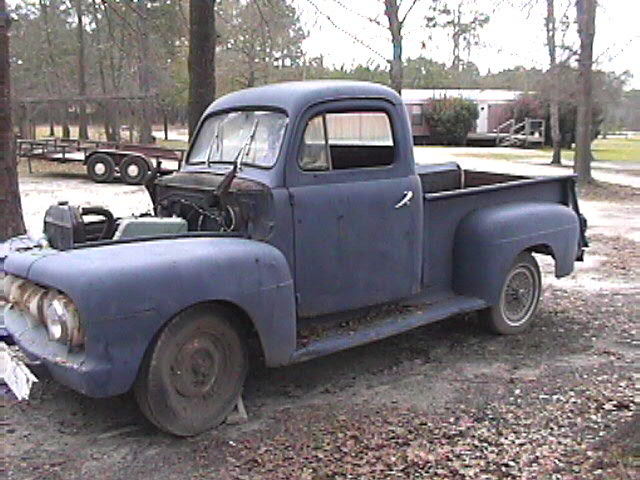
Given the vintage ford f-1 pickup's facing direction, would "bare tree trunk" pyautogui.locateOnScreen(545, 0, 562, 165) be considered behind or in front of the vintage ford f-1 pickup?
behind

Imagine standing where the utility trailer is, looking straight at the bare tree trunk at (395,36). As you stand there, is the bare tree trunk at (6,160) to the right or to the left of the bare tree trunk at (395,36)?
right

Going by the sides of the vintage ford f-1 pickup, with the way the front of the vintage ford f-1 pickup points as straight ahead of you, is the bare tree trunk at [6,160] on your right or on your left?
on your right

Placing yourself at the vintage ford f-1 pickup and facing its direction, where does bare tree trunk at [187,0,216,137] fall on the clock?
The bare tree trunk is roughly at 4 o'clock from the vintage ford f-1 pickup.

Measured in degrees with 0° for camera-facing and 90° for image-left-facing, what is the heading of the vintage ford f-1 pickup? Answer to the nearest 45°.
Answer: approximately 45°

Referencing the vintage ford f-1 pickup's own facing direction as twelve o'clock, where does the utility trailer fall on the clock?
The utility trailer is roughly at 4 o'clock from the vintage ford f-1 pickup.

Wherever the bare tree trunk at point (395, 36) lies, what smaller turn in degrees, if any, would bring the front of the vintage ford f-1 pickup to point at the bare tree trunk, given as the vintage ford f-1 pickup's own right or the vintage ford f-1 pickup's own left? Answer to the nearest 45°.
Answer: approximately 135° to the vintage ford f-1 pickup's own right
